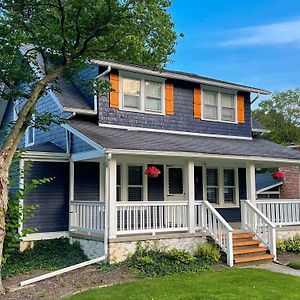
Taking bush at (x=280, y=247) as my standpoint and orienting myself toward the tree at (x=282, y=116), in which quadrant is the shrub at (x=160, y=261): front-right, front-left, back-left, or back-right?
back-left

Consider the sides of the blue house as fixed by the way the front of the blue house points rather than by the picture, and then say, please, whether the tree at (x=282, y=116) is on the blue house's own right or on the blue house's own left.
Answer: on the blue house's own left

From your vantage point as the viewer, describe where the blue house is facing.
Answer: facing the viewer and to the right of the viewer

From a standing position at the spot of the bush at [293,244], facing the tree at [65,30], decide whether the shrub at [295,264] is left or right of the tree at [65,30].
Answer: left

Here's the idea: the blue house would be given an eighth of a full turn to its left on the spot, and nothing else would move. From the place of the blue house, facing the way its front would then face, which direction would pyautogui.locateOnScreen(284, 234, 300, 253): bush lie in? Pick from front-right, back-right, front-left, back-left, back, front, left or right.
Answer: front

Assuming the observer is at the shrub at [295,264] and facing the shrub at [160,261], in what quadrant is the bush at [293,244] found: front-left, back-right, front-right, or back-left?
back-right
